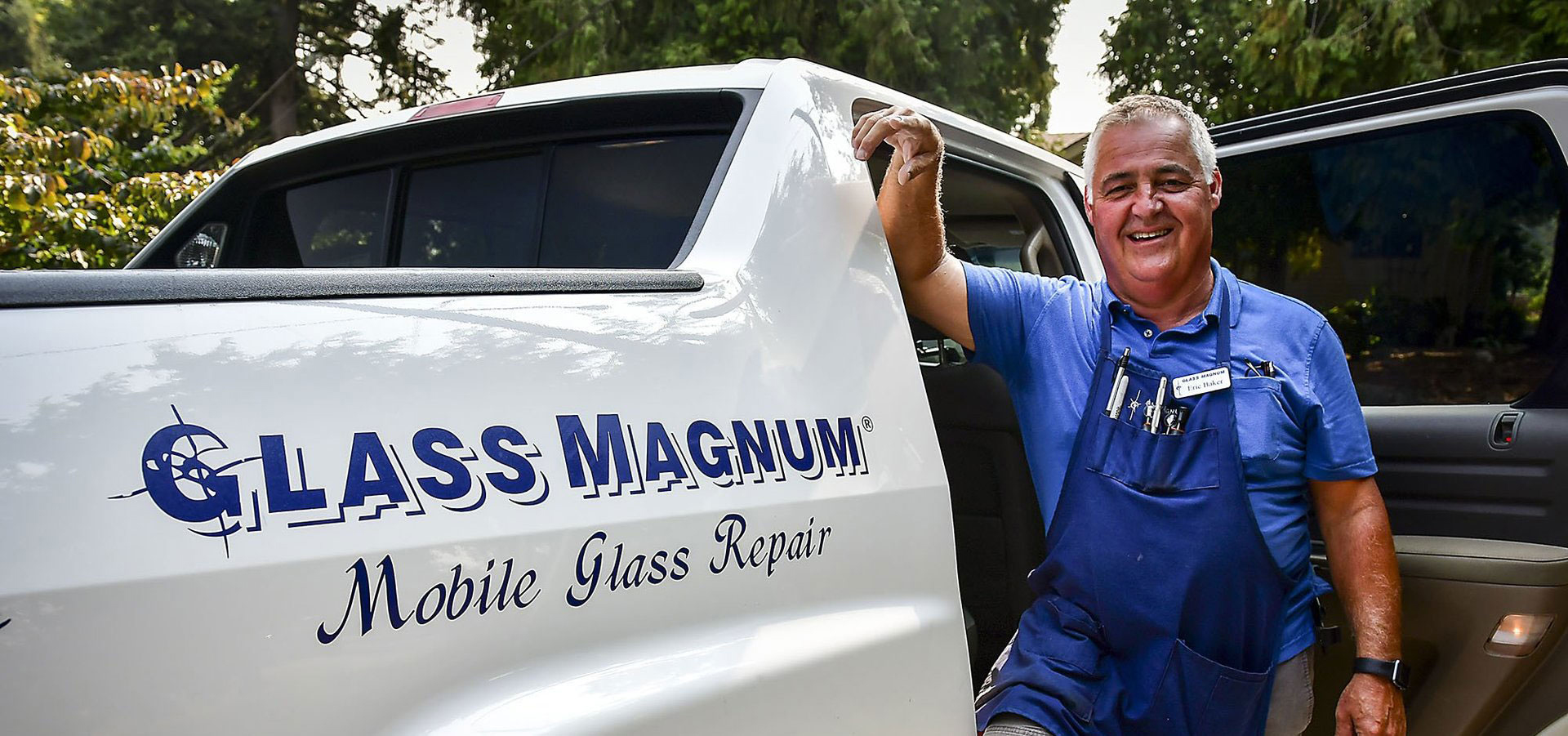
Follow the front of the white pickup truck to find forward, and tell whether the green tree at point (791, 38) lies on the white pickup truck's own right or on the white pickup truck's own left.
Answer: on the white pickup truck's own left

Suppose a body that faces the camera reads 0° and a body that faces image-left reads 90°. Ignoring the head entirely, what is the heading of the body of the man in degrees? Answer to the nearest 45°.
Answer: approximately 0°

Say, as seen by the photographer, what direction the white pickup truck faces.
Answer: facing away from the viewer and to the right of the viewer

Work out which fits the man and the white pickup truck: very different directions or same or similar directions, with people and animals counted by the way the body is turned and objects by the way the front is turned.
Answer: very different directions

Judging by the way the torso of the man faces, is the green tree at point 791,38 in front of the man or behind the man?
behind

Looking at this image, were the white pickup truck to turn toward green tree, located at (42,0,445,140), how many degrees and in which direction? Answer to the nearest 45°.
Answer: approximately 90° to its left

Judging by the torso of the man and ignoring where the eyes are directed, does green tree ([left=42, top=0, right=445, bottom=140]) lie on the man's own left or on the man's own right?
on the man's own right

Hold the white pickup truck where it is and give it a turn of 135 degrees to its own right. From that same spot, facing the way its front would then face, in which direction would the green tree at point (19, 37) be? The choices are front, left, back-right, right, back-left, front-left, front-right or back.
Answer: back-right
